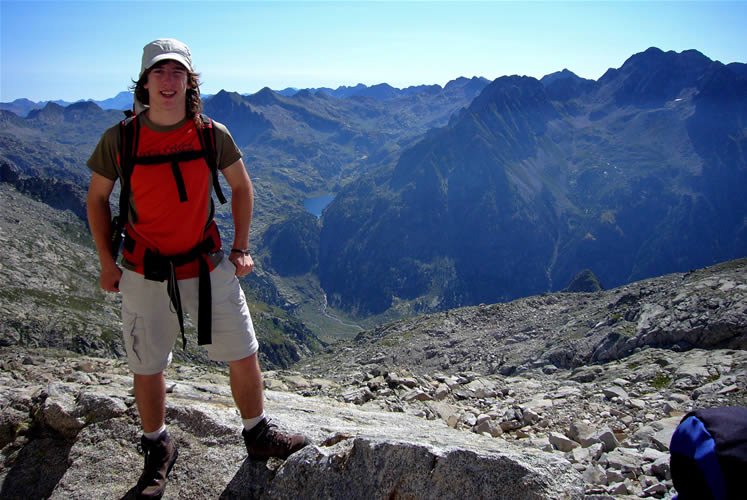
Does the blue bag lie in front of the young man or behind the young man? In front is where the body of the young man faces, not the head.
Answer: in front

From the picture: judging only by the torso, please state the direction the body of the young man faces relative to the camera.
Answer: toward the camera

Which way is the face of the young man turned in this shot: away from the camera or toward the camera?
toward the camera
